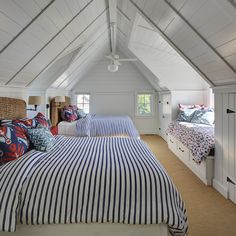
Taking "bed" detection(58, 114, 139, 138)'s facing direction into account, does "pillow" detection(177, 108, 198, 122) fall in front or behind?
in front

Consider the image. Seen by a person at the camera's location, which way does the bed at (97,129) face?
facing to the right of the viewer

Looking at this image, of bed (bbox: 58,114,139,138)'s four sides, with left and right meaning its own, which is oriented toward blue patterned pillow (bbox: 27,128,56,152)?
right

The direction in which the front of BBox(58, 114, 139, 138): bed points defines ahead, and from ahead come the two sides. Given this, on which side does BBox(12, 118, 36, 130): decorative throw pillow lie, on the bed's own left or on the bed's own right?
on the bed's own right

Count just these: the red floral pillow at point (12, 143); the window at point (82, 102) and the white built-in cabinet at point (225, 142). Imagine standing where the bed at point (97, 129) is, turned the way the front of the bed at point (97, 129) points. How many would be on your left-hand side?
1

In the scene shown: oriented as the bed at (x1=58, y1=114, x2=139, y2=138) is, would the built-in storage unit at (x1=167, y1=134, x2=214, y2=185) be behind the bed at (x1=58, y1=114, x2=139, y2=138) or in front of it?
in front

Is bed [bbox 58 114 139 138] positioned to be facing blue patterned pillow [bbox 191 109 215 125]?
yes

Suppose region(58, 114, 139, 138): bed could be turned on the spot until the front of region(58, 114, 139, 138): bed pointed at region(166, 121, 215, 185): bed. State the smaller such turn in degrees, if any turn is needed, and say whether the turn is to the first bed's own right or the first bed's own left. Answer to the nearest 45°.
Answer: approximately 45° to the first bed's own right

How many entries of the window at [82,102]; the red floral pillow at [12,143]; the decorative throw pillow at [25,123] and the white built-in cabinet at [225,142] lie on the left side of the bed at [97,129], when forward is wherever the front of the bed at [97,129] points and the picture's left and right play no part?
1

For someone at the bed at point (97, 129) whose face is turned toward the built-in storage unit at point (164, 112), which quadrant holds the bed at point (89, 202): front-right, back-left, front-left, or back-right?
back-right
